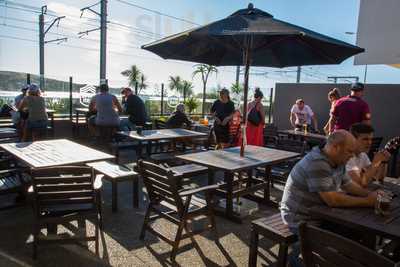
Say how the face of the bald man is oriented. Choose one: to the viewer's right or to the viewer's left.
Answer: to the viewer's right

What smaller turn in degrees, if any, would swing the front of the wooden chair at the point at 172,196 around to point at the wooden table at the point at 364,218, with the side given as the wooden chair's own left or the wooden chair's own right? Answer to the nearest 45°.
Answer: approximately 90° to the wooden chair's own right

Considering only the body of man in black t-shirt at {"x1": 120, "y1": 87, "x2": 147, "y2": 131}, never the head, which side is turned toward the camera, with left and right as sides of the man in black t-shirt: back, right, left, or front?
left

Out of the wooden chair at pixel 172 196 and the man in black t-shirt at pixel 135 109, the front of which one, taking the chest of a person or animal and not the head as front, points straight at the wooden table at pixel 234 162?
the wooden chair

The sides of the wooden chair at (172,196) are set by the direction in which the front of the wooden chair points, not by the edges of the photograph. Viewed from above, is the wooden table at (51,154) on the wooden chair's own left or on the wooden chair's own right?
on the wooden chair's own left

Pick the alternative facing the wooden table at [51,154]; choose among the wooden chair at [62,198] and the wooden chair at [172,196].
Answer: the wooden chair at [62,198]

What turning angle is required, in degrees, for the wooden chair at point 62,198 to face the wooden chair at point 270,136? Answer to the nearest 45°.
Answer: approximately 45° to its right

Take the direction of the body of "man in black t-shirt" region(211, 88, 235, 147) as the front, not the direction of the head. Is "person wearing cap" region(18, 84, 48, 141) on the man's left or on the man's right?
on the man's right

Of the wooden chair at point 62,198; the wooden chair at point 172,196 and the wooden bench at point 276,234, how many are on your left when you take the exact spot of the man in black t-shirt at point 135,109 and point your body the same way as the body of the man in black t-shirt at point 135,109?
3

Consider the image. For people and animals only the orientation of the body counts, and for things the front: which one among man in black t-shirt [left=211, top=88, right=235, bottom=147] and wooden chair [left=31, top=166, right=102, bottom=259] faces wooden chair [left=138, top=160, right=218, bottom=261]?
the man in black t-shirt

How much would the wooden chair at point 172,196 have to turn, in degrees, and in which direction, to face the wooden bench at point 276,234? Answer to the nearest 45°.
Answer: approximately 90° to its right

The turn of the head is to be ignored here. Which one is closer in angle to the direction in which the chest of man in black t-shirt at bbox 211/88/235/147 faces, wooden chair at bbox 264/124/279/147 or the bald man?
the bald man

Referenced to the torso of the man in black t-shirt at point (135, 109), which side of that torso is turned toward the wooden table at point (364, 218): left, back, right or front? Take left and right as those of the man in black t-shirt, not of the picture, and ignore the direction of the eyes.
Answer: left

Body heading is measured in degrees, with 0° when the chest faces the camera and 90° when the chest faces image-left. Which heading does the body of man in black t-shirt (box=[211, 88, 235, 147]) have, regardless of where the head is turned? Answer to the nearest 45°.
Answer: approximately 0°
